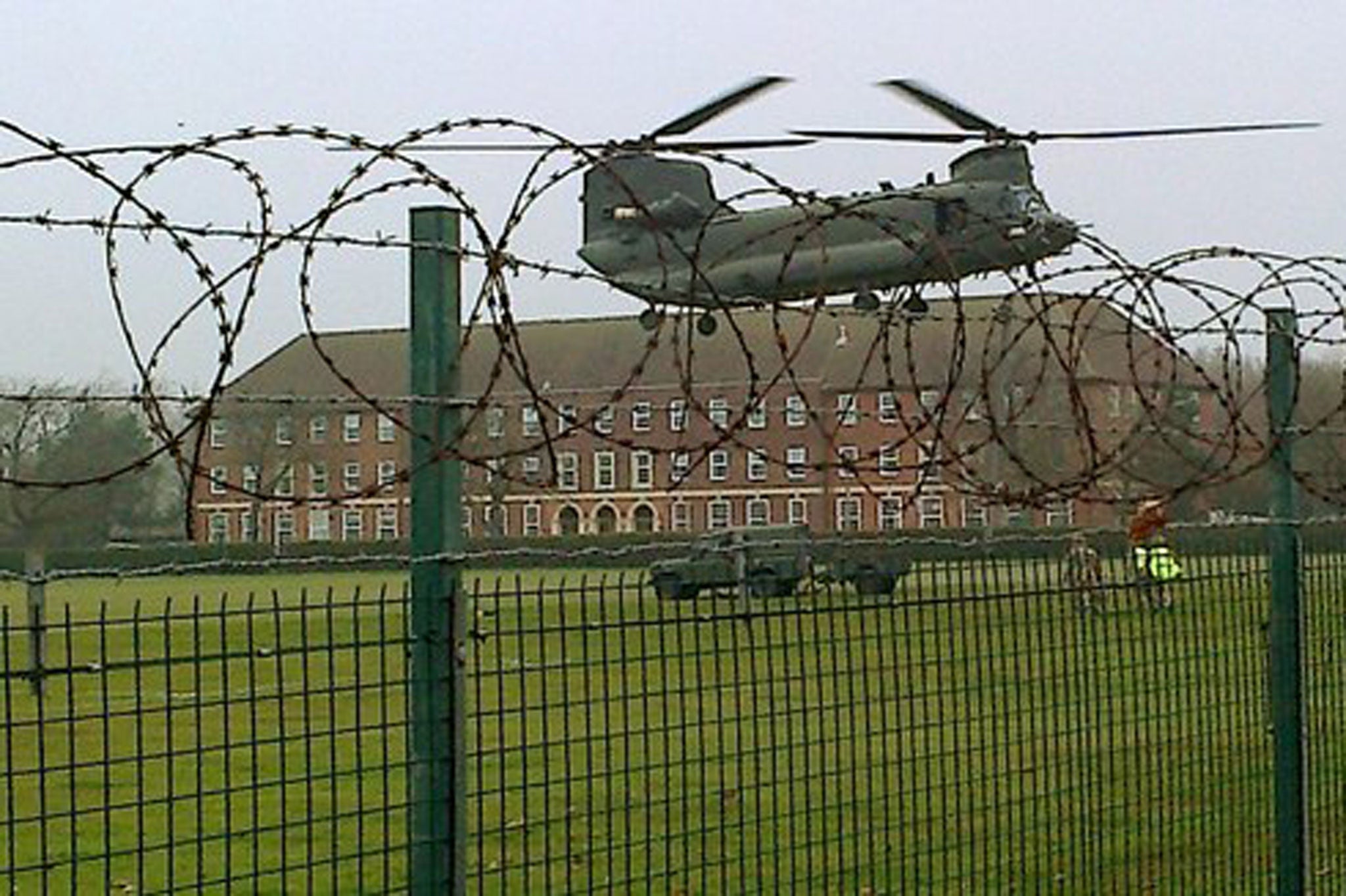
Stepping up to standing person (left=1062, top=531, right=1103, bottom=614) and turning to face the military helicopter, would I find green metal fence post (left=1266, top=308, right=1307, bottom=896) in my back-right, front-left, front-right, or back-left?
back-left

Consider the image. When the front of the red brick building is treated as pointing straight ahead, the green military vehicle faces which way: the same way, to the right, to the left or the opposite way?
to the right

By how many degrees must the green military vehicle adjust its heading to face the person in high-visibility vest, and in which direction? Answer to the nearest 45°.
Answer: approximately 135° to its right

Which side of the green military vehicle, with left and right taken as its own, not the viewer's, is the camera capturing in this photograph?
left

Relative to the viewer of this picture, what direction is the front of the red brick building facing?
facing the viewer
